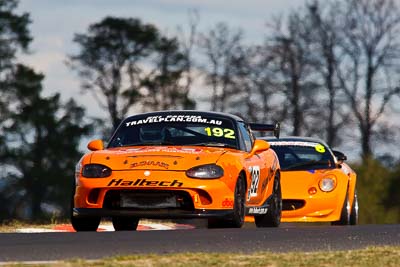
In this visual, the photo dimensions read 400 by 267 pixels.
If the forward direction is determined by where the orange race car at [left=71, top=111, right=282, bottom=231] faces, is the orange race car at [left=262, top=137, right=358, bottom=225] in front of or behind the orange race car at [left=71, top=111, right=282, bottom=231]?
behind

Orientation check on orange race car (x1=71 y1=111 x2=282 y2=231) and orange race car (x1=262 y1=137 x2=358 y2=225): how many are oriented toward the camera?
2

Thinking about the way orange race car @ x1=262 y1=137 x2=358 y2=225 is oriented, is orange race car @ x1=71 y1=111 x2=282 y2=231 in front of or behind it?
in front

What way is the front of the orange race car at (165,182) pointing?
toward the camera
